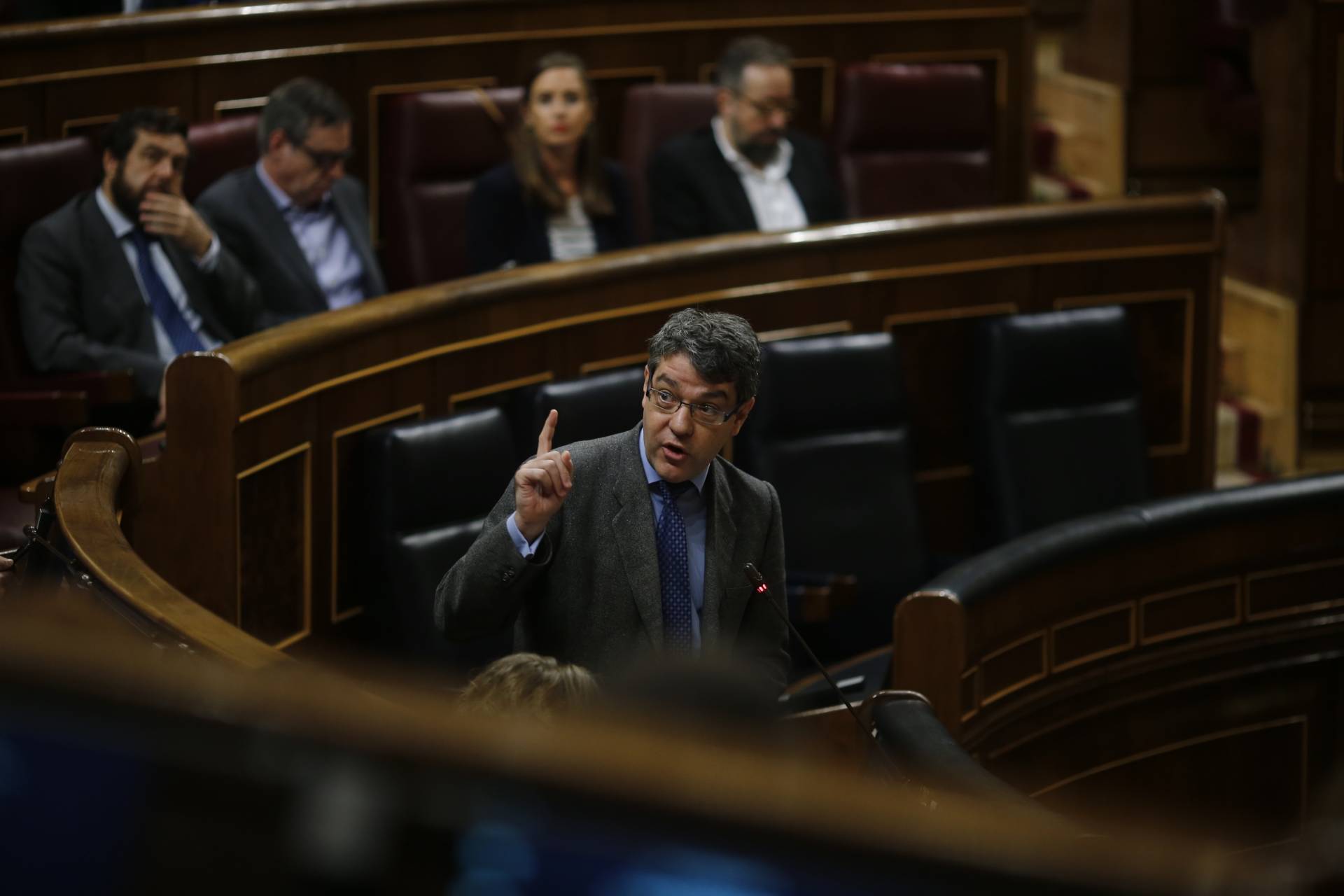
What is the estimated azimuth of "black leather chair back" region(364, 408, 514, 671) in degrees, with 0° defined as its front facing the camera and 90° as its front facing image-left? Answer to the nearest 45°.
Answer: approximately 315°

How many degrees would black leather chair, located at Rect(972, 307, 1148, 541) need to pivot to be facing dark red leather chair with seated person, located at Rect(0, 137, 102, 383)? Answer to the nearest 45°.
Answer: approximately 90° to its right

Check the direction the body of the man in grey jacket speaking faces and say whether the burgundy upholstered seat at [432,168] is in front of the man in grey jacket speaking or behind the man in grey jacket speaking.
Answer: behind

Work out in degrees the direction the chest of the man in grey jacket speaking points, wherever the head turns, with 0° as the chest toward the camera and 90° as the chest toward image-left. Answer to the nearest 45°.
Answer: approximately 0°
